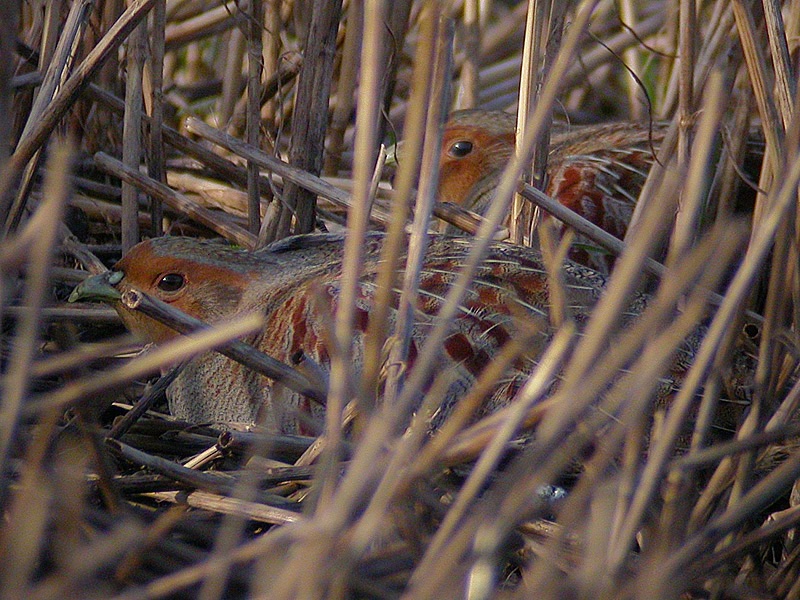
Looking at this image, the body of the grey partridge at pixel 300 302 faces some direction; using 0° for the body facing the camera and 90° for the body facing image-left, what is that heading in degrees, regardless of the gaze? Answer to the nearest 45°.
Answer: approximately 90°
